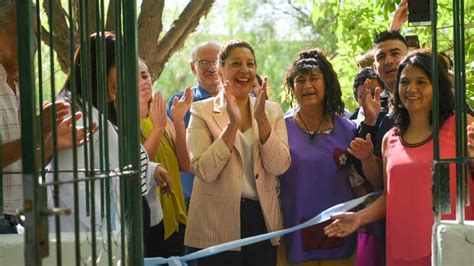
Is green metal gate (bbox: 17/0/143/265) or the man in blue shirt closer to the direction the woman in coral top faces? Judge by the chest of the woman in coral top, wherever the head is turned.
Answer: the green metal gate

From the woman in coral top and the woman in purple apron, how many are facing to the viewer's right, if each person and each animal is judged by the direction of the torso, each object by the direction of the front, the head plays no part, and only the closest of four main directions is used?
0

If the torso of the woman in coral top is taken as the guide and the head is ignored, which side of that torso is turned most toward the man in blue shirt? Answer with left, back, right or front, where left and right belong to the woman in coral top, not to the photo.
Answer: right

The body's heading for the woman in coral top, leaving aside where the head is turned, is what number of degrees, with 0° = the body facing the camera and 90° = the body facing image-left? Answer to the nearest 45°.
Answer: approximately 45°

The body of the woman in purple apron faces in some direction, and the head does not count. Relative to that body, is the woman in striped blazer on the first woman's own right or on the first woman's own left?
on the first woman's own right

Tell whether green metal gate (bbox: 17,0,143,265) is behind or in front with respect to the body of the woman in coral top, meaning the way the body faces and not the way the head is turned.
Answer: in front

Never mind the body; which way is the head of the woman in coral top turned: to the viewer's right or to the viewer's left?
to the viewer's left
